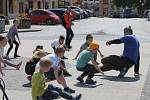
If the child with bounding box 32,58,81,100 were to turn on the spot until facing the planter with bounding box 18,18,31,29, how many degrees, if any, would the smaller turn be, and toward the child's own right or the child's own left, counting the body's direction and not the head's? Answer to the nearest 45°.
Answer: approximately 90° to the child's own left

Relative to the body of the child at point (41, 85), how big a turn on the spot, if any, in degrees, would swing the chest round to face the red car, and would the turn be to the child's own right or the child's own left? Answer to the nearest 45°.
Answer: approximately 90° to the child's own left

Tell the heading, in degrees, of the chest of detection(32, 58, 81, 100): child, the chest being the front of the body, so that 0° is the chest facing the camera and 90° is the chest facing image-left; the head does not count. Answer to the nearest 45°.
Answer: approximately 270°
